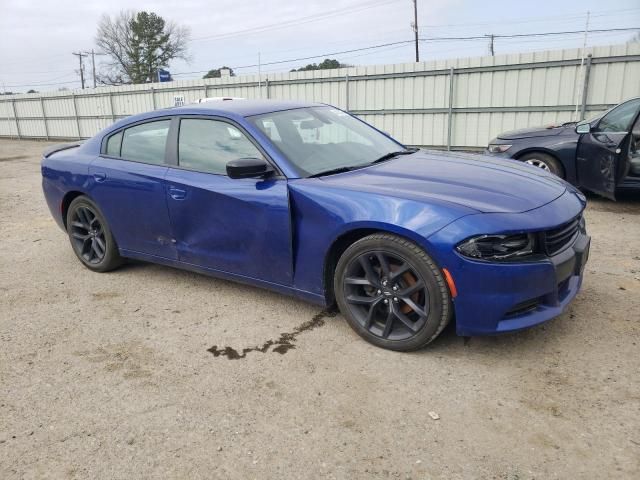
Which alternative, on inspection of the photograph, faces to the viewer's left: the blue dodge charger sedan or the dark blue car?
the dark blue car

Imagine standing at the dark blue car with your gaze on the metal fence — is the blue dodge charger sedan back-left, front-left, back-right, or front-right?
back-left

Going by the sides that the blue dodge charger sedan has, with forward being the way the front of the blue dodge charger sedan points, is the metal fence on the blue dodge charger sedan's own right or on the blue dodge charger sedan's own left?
on the blue dodge charger sedan's own left

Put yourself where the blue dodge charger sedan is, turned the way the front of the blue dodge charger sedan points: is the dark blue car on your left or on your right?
on your left

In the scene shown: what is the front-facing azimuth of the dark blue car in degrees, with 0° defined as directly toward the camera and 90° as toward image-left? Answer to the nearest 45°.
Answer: approximately 90°

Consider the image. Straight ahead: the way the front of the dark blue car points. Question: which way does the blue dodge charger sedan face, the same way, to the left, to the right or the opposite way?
the opposite way

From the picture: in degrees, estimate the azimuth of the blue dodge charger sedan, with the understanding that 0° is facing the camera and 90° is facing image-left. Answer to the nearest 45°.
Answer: approximately 315°

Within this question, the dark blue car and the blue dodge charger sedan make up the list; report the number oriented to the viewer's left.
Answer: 1

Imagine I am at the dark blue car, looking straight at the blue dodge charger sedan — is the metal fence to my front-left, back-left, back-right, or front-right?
back-right
